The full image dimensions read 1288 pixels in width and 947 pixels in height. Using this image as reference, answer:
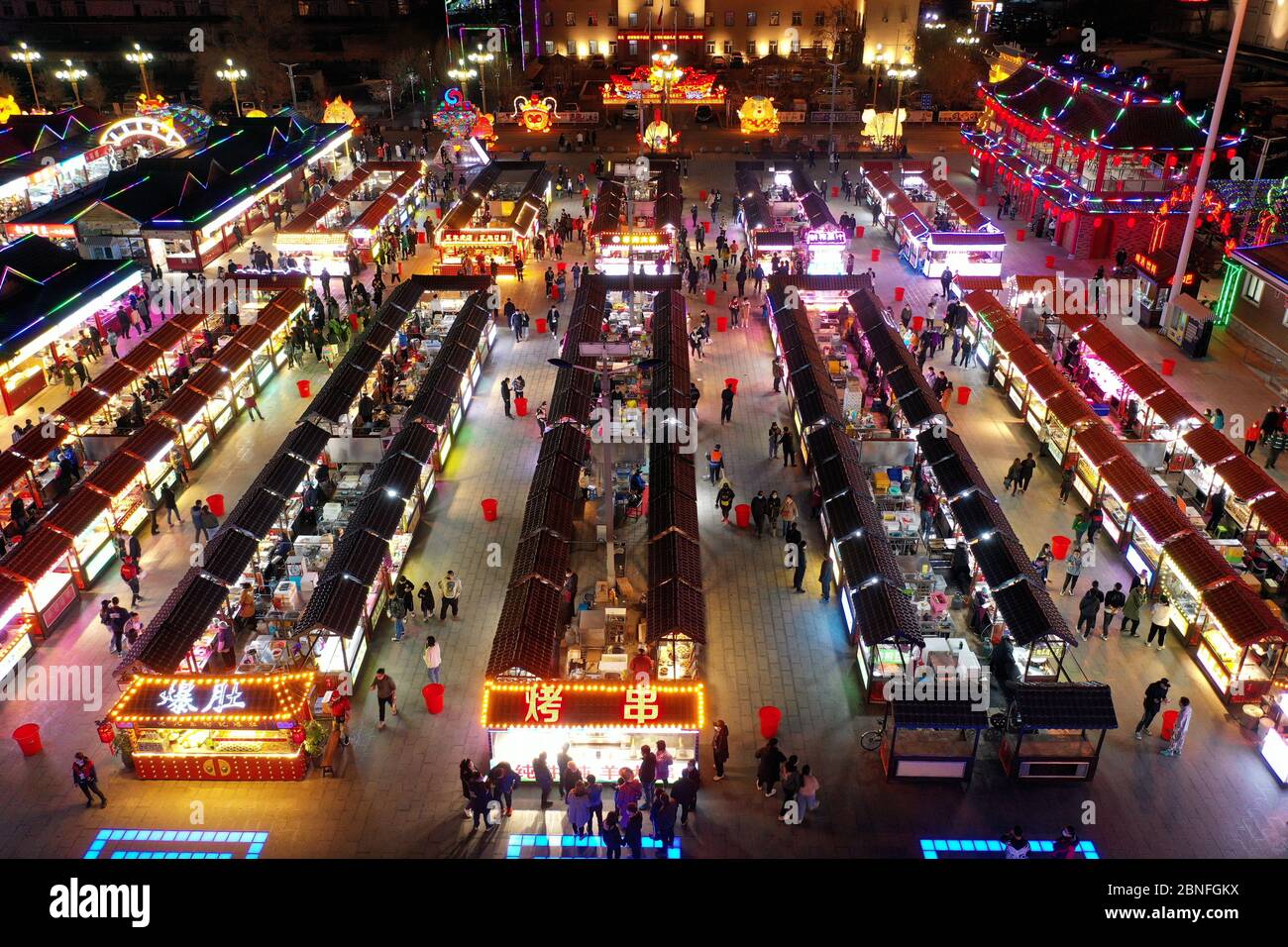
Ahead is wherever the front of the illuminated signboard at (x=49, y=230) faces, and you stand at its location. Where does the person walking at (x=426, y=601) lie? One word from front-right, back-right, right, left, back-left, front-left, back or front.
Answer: front

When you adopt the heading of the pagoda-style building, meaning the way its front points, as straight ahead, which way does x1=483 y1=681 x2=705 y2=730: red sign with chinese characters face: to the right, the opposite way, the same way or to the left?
to the left

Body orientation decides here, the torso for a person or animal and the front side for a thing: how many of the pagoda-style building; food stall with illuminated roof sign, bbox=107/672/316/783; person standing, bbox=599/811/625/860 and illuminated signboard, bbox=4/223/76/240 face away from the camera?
1

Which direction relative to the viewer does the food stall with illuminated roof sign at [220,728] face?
toward the camera

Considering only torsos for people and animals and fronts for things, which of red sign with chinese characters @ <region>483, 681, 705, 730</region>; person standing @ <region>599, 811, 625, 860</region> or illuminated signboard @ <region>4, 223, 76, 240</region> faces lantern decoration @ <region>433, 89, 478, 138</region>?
the person standing

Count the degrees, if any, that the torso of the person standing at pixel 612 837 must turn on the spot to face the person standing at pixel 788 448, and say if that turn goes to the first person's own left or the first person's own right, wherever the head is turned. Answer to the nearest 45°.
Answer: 0° — they already face them

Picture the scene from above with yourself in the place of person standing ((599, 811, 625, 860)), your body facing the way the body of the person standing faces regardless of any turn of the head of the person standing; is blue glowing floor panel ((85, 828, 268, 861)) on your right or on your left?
on your left

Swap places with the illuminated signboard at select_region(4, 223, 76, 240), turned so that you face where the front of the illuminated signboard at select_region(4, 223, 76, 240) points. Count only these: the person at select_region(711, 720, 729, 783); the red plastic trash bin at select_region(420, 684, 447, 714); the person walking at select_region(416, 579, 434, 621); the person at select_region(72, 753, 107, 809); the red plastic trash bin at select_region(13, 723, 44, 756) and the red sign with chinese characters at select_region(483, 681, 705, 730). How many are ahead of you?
6

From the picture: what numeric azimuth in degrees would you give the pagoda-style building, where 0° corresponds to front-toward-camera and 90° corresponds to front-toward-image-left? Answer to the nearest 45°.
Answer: approximately 45°

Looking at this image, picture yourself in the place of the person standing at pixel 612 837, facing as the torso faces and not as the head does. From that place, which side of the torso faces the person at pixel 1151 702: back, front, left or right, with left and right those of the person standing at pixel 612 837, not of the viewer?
right

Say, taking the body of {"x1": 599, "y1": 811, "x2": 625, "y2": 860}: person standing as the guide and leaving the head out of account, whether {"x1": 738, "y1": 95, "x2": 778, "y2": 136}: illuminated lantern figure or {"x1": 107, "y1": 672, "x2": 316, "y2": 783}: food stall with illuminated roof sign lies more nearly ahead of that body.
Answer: the illuminated lantern figure

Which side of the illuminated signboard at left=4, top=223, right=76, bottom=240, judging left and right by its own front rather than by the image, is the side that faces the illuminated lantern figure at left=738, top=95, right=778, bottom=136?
left

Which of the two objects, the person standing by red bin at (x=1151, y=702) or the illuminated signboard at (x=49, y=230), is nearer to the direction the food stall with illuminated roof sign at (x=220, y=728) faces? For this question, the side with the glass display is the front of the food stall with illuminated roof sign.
the person standing by red bin

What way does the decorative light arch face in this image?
toward the camera

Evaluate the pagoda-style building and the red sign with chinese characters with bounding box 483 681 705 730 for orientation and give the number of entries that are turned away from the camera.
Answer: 0

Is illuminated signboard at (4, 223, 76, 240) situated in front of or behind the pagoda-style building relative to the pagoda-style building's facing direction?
in front

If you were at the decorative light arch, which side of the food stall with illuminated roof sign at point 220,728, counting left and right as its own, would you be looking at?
back

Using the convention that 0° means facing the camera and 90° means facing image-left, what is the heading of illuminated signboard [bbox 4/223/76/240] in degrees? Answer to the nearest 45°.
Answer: approximately 0°

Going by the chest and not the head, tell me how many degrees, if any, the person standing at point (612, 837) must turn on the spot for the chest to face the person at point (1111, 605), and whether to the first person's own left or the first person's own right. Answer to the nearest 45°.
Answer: approximately 45° to the first person's own right

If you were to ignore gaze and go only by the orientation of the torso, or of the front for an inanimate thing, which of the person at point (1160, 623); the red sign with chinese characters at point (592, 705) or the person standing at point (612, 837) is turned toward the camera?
the red sign with chinese characters

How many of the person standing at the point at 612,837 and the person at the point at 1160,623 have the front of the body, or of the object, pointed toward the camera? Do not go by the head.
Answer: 0
